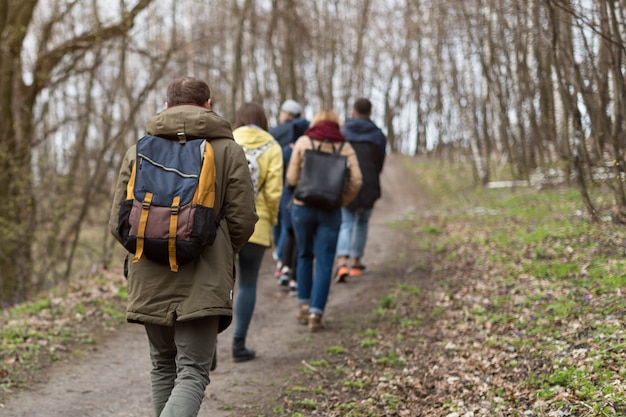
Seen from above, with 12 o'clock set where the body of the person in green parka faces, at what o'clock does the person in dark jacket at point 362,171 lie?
The person in dark jacket is roughly at 1 o'clock from the person in green parka.

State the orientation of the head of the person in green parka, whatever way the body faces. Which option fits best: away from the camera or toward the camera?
away from the camera

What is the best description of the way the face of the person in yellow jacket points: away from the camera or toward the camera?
away from the camera

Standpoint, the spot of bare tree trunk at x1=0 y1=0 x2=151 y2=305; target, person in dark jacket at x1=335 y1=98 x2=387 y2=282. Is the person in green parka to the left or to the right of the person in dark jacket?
right

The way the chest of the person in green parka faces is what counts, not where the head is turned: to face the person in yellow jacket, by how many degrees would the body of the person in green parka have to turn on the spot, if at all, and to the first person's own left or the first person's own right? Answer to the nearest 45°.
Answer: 0° — they already face them

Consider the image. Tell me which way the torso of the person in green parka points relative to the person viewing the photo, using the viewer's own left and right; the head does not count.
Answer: facing away from the viewer
